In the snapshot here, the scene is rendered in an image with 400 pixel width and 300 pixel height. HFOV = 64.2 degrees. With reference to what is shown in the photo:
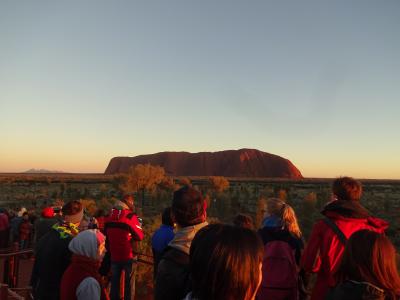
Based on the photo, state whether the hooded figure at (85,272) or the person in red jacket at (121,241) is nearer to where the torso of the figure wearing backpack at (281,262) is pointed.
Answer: the person in red jacket

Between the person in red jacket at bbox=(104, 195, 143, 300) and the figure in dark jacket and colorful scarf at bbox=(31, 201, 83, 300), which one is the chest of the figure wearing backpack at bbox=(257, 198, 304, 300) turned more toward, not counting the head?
the person in red jacket

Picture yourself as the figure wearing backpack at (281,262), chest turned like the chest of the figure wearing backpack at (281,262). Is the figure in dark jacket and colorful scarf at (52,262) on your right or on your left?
on your left

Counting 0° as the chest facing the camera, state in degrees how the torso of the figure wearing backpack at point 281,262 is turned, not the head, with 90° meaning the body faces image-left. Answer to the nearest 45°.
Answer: approximately 180°

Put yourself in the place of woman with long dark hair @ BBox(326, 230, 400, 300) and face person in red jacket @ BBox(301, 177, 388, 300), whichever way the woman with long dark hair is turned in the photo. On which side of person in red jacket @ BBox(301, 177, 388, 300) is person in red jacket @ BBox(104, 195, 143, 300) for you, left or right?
left

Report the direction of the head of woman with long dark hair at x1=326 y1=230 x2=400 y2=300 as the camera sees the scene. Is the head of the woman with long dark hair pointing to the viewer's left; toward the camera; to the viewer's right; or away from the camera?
away from the camera

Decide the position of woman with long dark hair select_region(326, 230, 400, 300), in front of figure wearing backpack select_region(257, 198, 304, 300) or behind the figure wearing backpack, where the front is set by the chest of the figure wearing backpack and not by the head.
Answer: behind

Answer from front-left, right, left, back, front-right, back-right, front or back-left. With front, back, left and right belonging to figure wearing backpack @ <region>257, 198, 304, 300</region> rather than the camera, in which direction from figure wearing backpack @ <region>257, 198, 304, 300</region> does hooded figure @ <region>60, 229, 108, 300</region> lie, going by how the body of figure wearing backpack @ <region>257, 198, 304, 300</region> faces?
back-left

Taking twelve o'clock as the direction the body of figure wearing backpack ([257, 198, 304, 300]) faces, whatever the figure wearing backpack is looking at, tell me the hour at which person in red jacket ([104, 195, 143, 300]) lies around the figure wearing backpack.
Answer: The person in red jacket is roughly at 10 o'clock from the figure wearing backpack.
